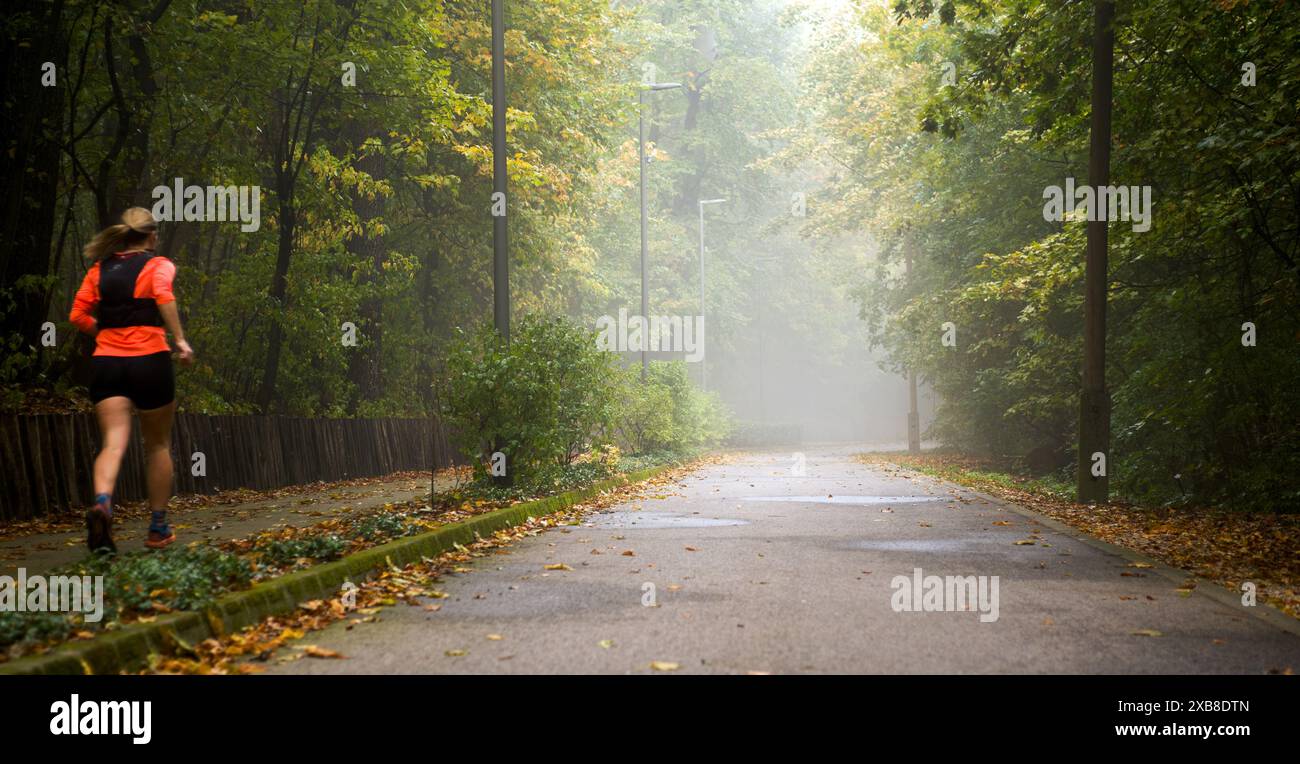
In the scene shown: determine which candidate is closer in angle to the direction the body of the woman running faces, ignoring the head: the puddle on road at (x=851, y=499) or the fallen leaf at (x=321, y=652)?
the puddle on road

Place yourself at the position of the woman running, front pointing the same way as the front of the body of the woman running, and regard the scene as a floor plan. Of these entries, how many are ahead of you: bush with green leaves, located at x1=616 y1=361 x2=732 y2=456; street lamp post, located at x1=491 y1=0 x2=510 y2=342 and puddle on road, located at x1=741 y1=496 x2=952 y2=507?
3

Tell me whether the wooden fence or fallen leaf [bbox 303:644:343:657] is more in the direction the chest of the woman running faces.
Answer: the wooden fence

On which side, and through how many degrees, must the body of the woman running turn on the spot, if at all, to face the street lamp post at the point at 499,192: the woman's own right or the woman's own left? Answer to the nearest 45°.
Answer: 0° — they already face it

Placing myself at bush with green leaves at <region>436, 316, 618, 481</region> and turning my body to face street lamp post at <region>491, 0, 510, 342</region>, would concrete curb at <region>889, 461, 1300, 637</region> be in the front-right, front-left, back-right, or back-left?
back-right

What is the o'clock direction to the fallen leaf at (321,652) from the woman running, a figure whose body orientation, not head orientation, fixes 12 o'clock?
The fallen leaf is roughly at 4 o'clock from the woman running.

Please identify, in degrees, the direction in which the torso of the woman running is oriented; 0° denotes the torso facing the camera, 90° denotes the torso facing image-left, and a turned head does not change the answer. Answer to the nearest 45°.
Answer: approximately 225°

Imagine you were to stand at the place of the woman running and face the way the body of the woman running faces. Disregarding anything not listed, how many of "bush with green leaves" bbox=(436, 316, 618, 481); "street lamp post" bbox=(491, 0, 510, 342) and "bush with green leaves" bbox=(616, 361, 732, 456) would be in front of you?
3
